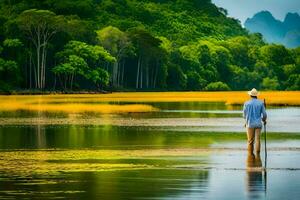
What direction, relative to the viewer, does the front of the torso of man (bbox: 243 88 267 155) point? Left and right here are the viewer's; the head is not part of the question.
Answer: facing away from the viewer
